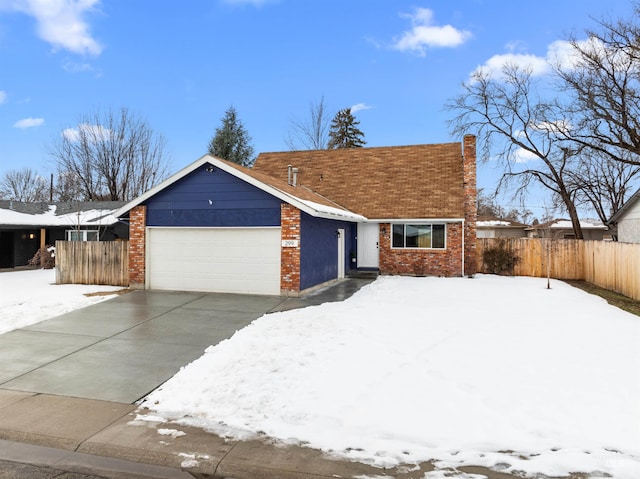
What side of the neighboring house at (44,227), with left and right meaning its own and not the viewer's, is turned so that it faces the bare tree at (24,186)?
back

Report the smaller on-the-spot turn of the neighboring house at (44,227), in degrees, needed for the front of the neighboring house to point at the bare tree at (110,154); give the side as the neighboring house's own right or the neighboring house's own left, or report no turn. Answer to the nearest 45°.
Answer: approximately 135° to the neighboring house's own left

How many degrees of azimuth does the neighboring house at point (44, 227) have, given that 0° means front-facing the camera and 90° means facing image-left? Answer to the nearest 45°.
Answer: approximately 0°

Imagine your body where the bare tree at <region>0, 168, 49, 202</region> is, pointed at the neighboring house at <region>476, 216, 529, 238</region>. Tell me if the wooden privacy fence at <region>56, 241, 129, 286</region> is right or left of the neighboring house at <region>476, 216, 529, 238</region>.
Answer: right

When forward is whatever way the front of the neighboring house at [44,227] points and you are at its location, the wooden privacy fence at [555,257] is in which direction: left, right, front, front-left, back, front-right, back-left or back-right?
front-left

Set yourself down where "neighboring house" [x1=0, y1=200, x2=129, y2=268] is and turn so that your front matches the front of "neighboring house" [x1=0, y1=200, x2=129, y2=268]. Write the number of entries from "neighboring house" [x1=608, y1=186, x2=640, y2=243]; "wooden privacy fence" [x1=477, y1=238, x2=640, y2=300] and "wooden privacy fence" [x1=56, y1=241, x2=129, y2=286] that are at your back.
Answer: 0

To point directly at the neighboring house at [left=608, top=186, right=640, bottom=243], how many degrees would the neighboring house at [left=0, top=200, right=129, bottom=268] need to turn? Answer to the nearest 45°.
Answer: approximately 45° to its left

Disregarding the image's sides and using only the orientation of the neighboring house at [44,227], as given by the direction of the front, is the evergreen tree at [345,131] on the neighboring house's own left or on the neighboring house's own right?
on the neighboring house's own left

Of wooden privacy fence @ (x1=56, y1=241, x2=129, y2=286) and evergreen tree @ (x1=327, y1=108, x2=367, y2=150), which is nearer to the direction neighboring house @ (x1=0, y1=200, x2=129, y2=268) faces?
the wooden privacy fence

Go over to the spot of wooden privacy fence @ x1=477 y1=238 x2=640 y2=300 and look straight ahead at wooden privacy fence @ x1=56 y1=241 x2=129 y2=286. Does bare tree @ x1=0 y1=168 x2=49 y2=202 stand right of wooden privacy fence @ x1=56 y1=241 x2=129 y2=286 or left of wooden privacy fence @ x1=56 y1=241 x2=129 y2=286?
right

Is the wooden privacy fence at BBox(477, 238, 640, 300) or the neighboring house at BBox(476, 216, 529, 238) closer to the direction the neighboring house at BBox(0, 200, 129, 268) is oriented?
the wooden privacy fence

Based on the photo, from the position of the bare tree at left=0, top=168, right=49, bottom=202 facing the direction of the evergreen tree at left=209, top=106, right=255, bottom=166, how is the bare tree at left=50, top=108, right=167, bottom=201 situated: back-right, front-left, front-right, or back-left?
front-right

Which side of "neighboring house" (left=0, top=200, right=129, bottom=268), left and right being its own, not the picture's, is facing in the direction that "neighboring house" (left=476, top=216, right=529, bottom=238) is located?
left

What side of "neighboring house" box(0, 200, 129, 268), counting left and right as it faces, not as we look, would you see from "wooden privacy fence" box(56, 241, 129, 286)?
front

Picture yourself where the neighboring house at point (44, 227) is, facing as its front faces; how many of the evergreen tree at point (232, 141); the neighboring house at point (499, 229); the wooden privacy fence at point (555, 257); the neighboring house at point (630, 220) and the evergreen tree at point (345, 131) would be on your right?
0
